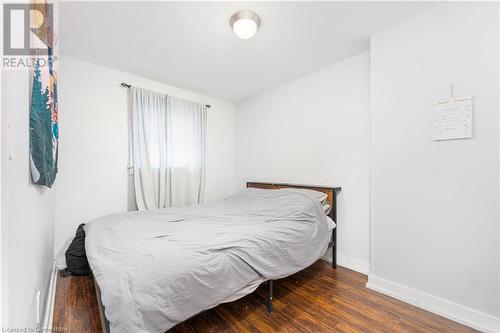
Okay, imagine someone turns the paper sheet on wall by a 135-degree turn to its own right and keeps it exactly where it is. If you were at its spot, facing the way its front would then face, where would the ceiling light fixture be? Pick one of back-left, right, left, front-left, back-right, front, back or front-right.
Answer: back-left

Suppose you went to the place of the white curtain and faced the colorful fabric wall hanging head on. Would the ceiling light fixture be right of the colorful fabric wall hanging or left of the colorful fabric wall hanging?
left

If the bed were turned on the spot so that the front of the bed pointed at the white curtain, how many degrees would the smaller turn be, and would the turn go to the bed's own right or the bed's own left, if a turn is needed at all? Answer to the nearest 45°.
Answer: approximately 135° to the bed's own right

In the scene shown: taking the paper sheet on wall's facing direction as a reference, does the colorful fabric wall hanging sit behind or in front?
in front

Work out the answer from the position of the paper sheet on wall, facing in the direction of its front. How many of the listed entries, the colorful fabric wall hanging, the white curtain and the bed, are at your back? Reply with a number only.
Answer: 0

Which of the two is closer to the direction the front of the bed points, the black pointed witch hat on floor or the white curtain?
the black pointed witch hat on floor

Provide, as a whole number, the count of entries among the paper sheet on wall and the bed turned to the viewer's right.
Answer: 0

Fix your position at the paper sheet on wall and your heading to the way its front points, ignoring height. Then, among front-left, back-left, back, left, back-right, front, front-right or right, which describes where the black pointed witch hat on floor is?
front

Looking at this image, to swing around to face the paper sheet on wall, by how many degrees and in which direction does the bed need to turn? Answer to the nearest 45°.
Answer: approximately 135° to its left

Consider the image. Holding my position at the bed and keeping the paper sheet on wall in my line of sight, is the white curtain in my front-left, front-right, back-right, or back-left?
back-left

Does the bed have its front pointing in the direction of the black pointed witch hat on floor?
no

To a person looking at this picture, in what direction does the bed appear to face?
facing the viewer and to the left of the viewer
